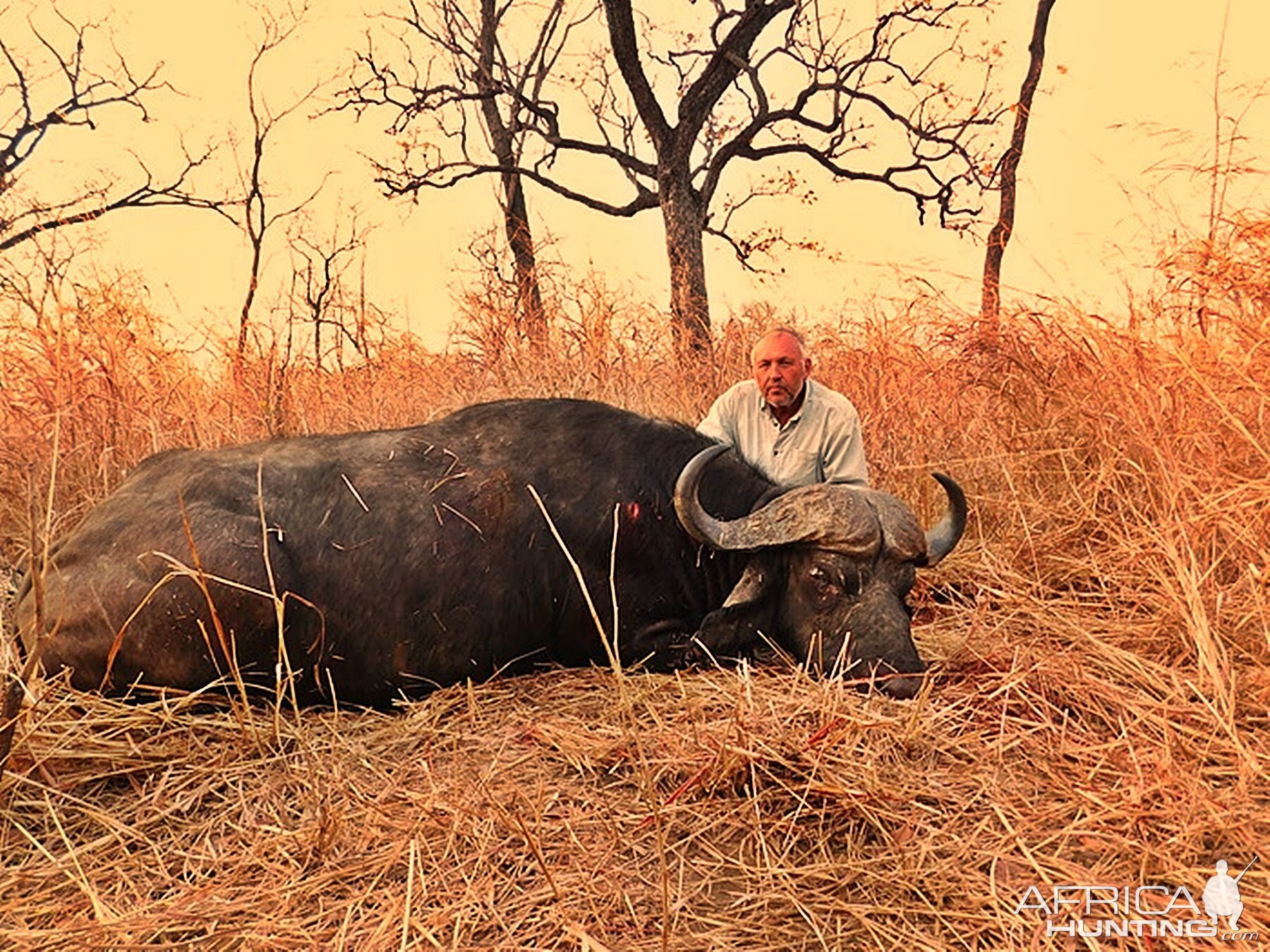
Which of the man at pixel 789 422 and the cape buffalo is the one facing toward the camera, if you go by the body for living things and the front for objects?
the man

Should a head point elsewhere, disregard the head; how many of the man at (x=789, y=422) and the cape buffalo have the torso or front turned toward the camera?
1

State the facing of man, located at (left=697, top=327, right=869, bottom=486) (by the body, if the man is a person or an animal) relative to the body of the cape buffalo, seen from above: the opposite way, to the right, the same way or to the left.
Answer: to the right

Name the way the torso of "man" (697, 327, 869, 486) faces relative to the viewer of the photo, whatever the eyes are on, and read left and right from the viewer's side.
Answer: facing the viewer

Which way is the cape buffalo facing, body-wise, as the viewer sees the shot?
to the viewer's right

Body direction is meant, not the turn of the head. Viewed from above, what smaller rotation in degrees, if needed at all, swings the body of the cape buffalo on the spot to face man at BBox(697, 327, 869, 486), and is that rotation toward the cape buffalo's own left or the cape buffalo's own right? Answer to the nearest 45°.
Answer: approximately 45° to the cape buffalo's own left

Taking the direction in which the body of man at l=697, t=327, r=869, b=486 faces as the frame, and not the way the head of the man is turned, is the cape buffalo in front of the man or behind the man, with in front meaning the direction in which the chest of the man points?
in front
